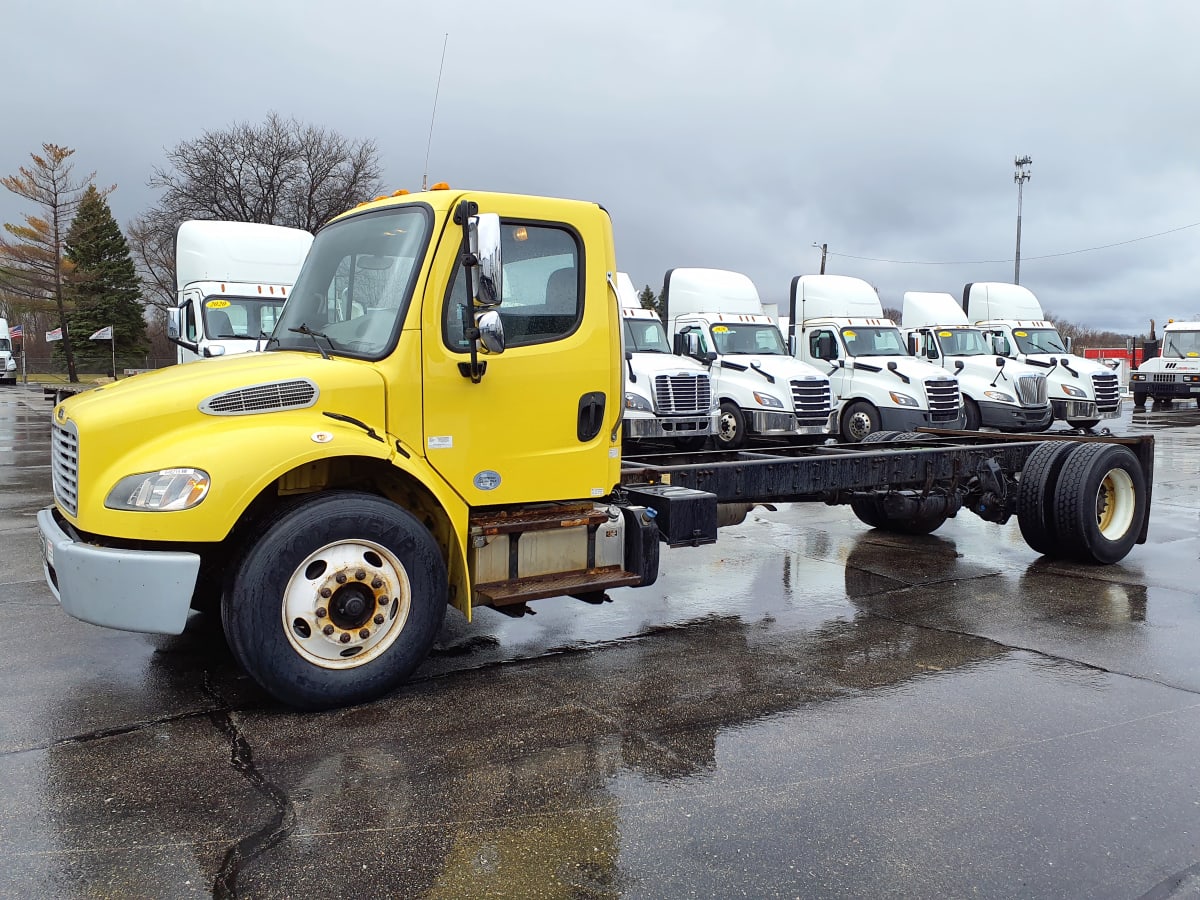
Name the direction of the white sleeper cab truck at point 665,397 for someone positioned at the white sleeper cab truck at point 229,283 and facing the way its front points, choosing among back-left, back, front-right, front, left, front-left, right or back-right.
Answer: front-left

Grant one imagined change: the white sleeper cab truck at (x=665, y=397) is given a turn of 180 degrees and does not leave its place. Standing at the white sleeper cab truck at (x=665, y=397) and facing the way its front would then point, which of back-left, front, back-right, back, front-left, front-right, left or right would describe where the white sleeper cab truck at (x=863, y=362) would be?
right

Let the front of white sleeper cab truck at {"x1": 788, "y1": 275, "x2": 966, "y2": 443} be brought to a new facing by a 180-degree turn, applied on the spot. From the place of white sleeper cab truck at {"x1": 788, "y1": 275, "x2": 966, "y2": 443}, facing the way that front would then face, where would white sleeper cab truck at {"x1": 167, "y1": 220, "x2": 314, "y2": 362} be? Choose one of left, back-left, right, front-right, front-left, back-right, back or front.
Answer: left

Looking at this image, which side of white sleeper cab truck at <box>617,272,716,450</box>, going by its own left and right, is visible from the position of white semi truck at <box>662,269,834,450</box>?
left

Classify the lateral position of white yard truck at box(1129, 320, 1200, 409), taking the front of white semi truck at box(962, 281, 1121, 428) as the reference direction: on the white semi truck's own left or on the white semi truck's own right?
on the white semi truck's own left

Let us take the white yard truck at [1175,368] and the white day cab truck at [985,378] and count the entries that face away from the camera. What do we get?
0

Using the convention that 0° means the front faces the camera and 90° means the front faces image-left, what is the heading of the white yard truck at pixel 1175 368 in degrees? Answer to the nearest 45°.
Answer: approximately 0°

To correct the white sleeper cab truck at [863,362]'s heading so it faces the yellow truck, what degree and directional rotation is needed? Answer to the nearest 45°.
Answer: approximately 45° to its right

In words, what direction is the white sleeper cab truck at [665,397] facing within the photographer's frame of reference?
facing the viewer and to the right of the viewer

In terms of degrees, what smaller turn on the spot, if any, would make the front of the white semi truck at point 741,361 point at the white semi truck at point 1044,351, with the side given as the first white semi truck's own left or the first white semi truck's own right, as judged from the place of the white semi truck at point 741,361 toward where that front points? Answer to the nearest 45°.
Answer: approximately 90° to the first white semi truck's own left

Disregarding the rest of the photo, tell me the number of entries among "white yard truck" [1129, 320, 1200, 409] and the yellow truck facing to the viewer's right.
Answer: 0
